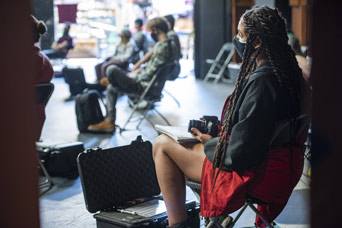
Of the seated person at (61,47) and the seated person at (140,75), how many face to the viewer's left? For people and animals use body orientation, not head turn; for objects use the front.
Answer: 2

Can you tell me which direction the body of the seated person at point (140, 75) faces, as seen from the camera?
to the viewer's left

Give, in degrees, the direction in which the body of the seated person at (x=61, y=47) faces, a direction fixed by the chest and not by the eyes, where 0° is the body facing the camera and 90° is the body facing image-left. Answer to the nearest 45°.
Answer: approximately 90°

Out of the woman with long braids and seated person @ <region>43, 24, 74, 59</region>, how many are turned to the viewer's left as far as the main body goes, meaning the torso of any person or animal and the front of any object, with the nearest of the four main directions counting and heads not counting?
2

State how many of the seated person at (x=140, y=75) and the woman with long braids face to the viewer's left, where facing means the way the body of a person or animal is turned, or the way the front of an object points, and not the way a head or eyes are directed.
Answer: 2

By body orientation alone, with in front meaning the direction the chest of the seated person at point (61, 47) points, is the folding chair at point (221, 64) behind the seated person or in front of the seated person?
behind

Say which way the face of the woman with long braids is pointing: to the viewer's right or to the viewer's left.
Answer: to the viewer's left

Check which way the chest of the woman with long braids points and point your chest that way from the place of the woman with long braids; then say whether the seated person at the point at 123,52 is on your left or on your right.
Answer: on your right

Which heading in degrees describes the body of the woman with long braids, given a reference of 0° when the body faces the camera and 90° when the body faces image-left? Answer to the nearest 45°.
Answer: approximately 90°
